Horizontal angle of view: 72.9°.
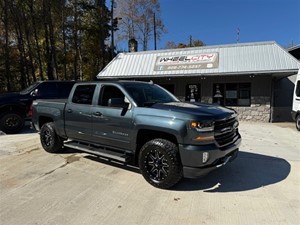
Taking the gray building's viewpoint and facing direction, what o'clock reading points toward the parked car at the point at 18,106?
The parked car is roughly at 2 o'clock from the gray building.

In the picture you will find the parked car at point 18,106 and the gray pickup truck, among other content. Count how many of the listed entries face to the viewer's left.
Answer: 1

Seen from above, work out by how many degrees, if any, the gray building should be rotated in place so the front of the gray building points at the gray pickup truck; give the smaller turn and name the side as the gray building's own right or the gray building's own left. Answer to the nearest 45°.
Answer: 0° — it already faces it

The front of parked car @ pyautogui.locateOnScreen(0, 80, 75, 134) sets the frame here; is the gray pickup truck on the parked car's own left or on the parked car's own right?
on the parked car's own left

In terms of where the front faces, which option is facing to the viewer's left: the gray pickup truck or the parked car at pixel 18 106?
the parked car

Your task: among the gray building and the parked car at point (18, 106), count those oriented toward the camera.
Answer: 1

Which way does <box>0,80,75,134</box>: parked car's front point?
to the viewer's left

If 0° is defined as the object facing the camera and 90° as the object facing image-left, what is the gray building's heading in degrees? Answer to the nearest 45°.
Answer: approximately 0°

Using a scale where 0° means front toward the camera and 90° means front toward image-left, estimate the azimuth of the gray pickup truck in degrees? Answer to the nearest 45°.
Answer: approximately 315°

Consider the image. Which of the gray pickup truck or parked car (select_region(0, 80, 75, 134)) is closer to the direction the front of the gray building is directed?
the gray pickup truck

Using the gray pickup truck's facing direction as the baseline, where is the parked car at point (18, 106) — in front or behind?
behind
